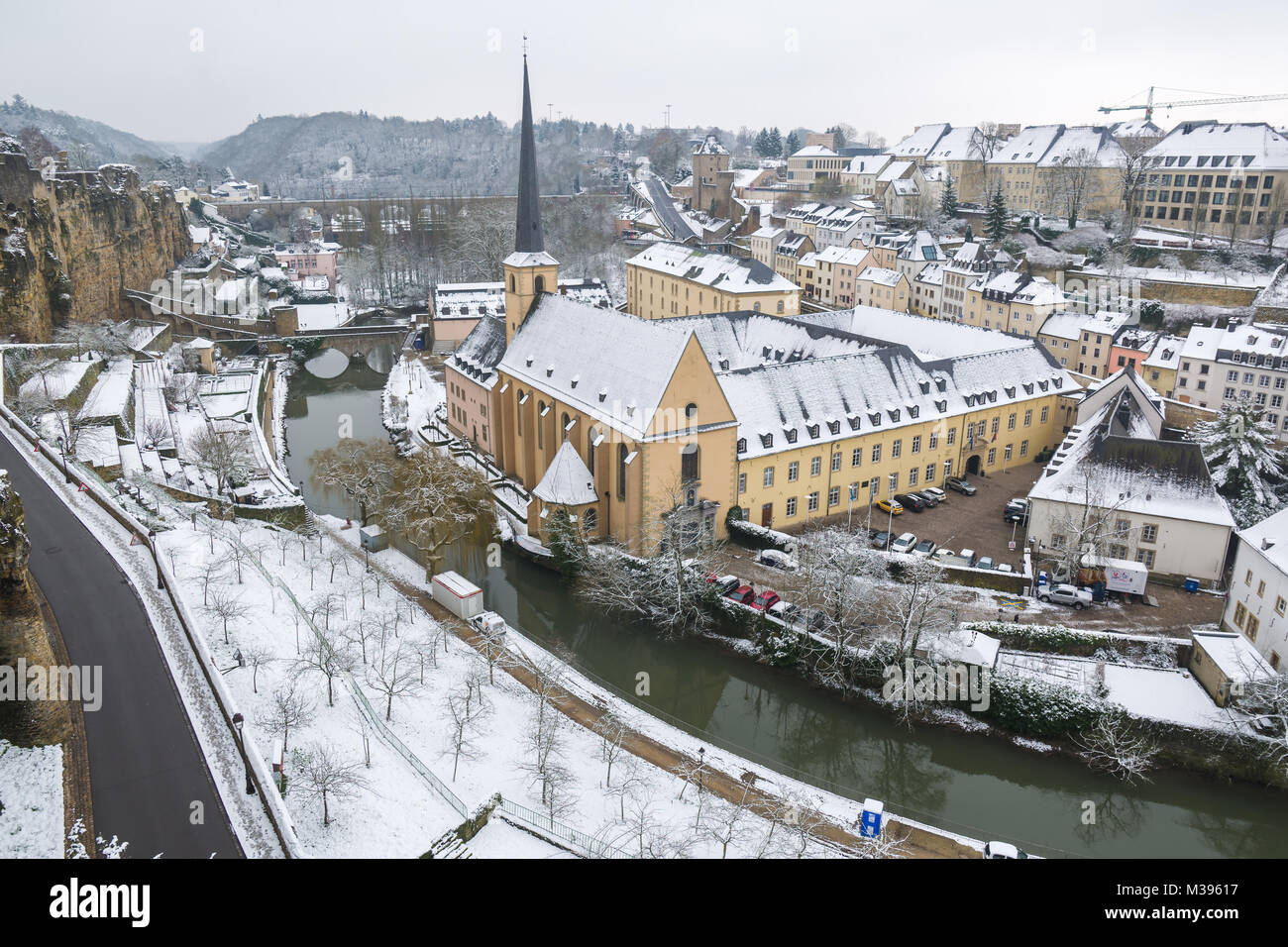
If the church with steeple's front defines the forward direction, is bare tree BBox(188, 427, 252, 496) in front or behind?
behind

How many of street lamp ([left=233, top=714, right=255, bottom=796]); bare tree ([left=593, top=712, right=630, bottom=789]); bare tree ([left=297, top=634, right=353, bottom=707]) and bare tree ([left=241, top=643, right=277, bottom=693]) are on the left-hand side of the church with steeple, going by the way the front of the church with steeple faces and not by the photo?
0

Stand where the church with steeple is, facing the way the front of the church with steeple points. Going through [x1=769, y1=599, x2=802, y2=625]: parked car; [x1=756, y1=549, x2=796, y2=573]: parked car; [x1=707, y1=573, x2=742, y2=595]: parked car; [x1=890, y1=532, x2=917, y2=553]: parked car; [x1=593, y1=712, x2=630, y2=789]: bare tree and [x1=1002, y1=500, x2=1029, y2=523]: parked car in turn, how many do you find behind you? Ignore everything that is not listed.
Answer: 0

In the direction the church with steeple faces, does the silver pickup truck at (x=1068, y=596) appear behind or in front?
in front

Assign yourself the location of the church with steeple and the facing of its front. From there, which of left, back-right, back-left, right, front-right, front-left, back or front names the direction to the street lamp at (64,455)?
back-right

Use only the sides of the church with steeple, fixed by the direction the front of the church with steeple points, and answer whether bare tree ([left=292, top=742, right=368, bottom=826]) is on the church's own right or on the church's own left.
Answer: on the church's own right

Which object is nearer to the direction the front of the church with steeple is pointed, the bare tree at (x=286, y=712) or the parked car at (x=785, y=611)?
the parked car

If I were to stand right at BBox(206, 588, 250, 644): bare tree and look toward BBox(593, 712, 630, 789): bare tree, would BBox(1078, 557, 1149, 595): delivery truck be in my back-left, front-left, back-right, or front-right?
front-left

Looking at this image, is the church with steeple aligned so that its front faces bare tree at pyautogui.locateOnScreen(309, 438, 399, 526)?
no

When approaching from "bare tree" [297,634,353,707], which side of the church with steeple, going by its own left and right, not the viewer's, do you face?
right

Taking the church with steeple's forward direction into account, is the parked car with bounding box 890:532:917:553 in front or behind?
in front

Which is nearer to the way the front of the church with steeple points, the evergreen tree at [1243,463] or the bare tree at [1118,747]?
the bare tree

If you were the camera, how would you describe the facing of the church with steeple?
facing the viewer and to the right of the viewer

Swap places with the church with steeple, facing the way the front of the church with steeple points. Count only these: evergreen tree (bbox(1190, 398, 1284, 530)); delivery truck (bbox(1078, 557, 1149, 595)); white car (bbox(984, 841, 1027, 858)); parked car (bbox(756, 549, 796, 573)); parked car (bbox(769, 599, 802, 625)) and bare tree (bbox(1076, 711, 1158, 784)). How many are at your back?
0

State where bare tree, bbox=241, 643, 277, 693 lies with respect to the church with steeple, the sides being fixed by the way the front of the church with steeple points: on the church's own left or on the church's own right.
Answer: on the church's own right

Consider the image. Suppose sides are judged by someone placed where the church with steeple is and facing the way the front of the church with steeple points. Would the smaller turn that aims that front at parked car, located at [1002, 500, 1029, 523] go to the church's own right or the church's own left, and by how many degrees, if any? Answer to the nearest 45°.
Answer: approximately 45° to the church's own left

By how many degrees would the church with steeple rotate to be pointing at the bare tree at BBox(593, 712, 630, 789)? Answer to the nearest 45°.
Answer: approximately 45° to its right

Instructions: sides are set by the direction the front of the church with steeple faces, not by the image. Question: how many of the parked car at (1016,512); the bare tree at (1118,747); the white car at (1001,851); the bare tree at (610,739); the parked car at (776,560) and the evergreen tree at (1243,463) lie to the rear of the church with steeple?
0
